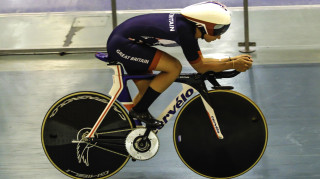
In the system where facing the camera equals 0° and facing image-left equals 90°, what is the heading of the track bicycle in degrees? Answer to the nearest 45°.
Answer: approximately 270°

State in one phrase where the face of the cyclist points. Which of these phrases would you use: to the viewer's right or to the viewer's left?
to the viewer's right

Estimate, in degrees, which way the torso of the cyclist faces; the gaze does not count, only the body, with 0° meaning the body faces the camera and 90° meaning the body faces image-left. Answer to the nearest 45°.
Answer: approximately 270°
